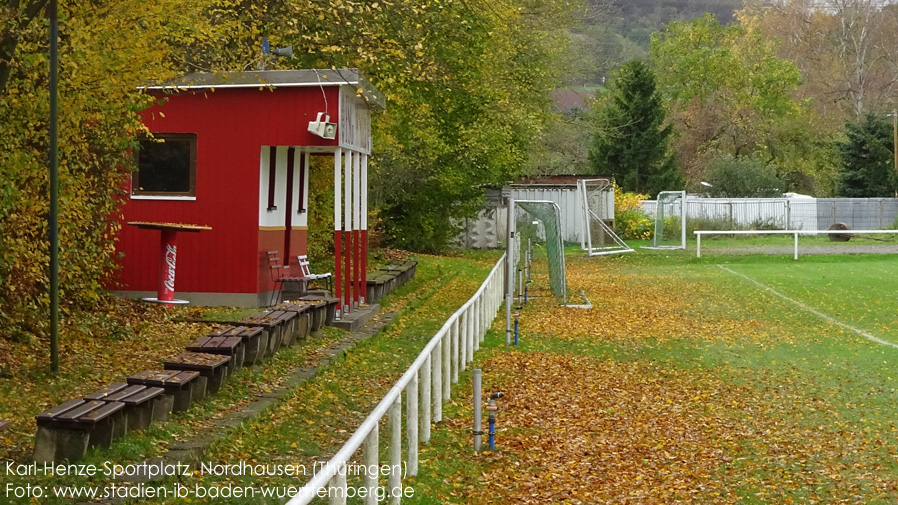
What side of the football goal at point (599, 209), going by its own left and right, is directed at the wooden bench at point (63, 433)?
left

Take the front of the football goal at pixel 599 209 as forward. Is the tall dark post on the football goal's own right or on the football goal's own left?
on the football goal's own left

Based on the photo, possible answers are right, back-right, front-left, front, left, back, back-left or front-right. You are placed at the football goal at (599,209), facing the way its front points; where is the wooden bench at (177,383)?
left

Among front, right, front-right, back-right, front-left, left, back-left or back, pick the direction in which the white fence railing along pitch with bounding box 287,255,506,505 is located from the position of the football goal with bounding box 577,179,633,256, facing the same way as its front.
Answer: left

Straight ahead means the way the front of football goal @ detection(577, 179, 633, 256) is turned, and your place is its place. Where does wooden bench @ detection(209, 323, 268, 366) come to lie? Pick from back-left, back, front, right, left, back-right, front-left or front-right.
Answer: left

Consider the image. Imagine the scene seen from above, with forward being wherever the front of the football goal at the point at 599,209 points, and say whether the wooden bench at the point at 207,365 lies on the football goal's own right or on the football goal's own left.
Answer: on the football goal's own left

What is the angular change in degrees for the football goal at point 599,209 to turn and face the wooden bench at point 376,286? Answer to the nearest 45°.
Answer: approximately 90° to its left

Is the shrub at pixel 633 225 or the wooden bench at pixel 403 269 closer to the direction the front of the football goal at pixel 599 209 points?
the wooden bench

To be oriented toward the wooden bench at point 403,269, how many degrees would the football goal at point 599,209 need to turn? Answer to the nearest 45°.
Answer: approximately 90° to its left

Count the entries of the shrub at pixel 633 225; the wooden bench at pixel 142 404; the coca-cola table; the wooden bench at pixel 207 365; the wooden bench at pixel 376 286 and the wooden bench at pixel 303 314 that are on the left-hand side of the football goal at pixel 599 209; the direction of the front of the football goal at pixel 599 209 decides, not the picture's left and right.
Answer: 5

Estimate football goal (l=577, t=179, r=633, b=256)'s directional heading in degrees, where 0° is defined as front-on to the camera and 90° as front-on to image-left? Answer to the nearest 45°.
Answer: approximately 90°

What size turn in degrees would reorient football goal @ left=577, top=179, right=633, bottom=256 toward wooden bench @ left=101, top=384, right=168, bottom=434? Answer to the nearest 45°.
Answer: approximately 90° to its left
